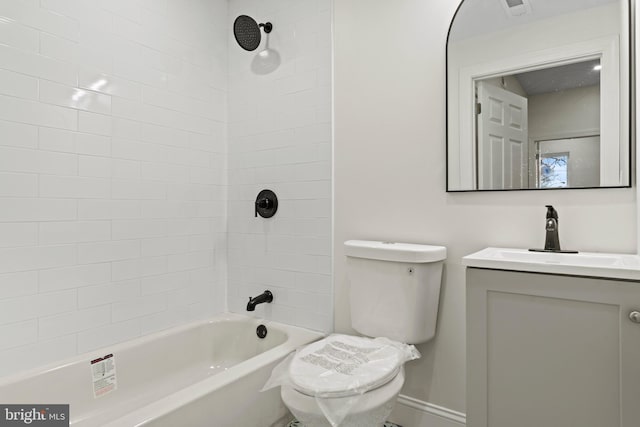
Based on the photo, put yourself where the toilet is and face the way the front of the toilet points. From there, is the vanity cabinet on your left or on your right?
on your left

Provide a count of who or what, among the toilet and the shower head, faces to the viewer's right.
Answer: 0

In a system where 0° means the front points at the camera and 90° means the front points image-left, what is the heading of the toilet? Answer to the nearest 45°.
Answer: approximately 45°

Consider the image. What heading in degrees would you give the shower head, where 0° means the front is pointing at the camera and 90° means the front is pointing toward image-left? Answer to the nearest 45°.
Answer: approximately 45°

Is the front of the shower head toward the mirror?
no

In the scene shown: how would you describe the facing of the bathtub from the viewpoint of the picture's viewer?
facing the viewer and to the right of the viewer

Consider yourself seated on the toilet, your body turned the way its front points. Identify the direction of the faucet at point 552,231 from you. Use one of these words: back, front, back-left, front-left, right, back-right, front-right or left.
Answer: back-left

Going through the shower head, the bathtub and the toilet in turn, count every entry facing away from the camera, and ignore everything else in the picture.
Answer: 0

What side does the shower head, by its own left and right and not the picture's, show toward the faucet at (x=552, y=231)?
left

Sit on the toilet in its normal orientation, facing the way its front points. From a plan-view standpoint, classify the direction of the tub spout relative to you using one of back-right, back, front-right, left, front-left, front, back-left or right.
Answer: right

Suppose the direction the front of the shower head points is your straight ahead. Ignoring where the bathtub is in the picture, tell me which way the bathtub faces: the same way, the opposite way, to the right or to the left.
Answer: to the left

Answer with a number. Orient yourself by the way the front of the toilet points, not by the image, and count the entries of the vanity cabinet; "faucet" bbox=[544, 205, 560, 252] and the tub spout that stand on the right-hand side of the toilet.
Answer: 1

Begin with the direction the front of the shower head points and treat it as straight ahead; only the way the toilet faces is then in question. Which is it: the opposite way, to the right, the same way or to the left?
the same way
